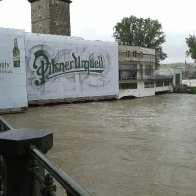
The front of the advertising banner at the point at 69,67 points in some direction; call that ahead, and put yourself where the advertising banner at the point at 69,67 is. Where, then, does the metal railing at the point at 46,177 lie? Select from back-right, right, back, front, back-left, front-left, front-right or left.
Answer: front-right

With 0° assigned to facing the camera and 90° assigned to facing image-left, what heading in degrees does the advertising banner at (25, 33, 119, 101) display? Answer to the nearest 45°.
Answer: approximately 315°

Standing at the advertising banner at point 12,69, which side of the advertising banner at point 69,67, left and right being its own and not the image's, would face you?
right
